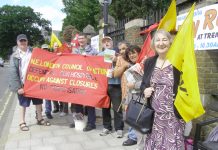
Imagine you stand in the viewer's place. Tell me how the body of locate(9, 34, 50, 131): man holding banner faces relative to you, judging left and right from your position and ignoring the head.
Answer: facing the viewer and to the right of the viewer

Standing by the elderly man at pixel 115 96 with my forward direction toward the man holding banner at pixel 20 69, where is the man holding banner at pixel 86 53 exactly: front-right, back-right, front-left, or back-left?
front-right

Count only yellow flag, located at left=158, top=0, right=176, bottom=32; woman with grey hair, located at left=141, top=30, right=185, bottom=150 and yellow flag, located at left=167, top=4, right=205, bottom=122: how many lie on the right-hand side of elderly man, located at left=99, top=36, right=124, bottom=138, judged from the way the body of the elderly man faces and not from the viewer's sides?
0

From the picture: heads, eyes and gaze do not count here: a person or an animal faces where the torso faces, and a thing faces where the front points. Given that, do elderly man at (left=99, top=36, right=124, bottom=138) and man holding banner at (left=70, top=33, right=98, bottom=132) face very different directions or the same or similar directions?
same or similar directions

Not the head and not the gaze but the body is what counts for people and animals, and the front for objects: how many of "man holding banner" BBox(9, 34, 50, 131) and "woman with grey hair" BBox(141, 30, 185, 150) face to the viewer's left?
0

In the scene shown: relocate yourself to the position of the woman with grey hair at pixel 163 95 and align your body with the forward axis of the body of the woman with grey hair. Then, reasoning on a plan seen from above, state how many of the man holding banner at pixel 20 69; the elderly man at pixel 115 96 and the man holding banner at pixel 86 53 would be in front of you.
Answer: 0

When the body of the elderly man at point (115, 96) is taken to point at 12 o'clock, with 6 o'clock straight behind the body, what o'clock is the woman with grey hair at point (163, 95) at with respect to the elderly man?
The woman with grey hair is roughly at 10 o'clock from the elderly man.

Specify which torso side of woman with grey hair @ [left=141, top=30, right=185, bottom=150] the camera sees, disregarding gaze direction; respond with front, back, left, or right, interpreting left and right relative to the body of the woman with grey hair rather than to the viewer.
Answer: front

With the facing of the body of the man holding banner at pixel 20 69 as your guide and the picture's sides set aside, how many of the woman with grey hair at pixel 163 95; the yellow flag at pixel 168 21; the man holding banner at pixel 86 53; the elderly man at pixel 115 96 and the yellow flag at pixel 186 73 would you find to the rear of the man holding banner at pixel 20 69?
0

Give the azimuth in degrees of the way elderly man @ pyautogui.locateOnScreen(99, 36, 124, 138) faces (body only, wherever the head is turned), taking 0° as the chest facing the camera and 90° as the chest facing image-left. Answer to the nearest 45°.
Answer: approximately 45°

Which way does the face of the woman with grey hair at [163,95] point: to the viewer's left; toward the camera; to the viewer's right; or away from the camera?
toward the camera

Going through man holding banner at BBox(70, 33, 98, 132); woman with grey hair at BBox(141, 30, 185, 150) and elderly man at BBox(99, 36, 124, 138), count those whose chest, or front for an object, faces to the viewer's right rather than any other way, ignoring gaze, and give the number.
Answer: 0

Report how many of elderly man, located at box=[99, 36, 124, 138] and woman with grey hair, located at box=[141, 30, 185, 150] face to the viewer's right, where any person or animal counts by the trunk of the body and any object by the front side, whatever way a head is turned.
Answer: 0
